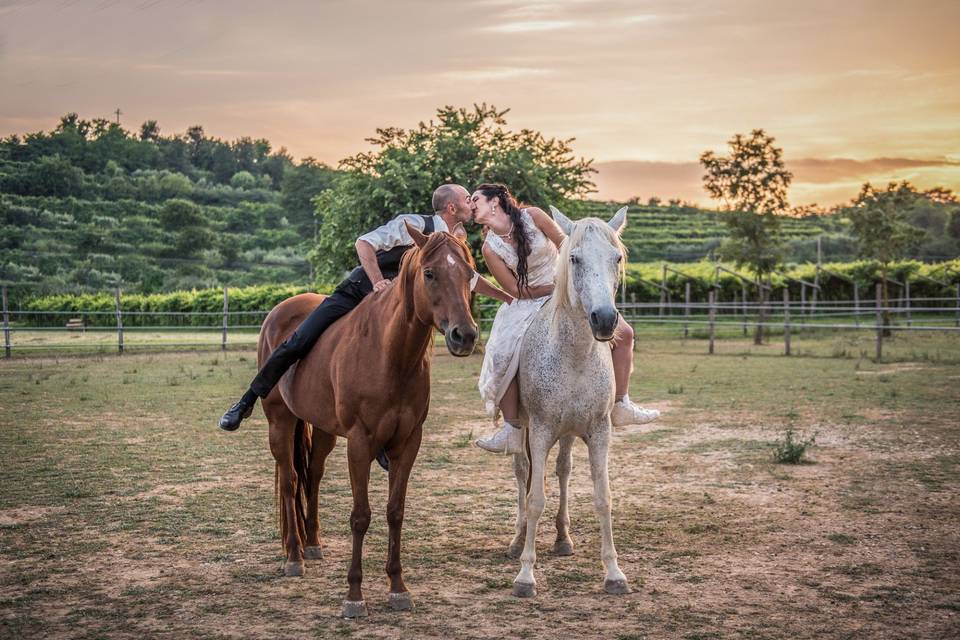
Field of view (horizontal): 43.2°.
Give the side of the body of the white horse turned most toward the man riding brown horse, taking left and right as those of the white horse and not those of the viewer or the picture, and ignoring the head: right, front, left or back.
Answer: right

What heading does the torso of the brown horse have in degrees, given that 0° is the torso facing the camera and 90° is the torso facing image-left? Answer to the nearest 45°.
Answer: approximately 315°

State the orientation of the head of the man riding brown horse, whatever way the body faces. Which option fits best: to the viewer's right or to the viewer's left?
to the viewer's right

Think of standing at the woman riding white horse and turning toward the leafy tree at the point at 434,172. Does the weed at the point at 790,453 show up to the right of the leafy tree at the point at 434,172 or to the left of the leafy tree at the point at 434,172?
right

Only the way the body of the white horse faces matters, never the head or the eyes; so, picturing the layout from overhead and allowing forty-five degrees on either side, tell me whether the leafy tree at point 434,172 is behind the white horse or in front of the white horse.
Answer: behind

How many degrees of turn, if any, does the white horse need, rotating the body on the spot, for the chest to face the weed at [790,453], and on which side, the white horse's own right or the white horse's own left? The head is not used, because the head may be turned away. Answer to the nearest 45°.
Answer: approximately 135° to the white horse's own left

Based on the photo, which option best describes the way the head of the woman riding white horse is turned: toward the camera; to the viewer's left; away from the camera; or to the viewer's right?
to the viewer's left

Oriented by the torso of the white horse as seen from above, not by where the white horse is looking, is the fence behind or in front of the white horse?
behind

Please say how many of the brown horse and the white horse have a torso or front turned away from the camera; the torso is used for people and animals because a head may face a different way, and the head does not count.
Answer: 0

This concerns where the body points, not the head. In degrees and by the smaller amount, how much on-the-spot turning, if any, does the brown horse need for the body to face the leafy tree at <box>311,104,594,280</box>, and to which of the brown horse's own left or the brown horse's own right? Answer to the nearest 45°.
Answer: approximately 135° to the brown horse's own left

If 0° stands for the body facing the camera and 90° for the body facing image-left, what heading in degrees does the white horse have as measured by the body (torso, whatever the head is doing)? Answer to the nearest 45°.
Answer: approximately 0°
